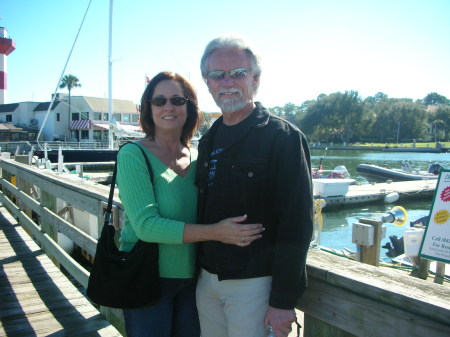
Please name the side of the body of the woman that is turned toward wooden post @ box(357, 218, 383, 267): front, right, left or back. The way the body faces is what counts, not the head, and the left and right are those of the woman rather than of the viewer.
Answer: left

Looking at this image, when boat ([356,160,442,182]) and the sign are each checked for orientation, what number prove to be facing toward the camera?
1

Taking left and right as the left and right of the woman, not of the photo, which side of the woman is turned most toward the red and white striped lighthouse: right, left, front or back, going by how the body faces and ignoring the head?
back

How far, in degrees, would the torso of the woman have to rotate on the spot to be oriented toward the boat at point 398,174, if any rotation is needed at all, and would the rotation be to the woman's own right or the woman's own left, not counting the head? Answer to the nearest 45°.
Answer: approximately 90° to the woman's own left
